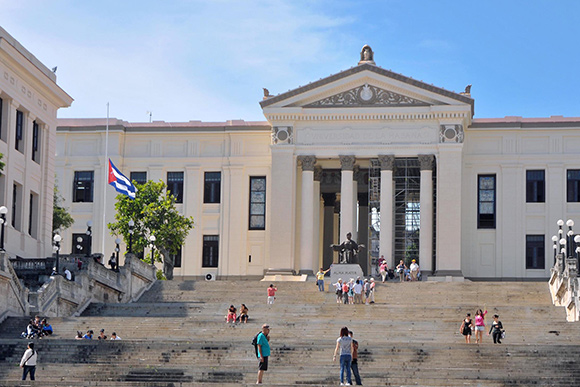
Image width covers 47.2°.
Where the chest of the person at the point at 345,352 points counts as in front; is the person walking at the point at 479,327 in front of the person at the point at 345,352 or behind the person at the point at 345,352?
in front

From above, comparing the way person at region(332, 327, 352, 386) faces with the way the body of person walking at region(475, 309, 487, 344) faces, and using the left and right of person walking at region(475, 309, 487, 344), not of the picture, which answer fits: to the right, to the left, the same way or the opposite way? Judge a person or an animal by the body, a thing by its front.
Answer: the opposite way

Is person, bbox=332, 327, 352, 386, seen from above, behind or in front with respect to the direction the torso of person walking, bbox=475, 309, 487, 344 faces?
in front

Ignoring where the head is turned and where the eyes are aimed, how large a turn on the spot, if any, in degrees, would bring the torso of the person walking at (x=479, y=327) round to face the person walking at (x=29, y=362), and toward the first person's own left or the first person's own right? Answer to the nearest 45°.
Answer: approximately 45° to the first person's own right

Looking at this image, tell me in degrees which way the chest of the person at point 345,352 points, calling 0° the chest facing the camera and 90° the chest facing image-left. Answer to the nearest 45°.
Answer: approximately 180°

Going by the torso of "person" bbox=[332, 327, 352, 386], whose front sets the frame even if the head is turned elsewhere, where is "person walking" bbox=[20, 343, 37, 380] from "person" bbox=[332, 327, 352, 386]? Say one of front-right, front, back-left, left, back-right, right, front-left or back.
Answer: left

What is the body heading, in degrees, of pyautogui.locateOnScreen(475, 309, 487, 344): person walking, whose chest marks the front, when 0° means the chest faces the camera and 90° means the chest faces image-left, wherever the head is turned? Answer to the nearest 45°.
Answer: approximately 0°
